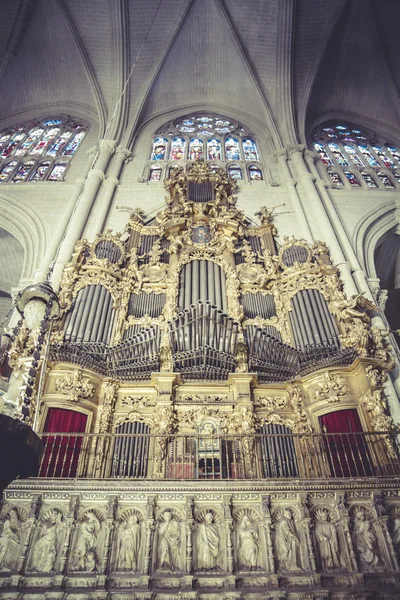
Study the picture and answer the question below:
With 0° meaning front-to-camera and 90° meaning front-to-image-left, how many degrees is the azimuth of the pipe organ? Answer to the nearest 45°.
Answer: approximately 0°
